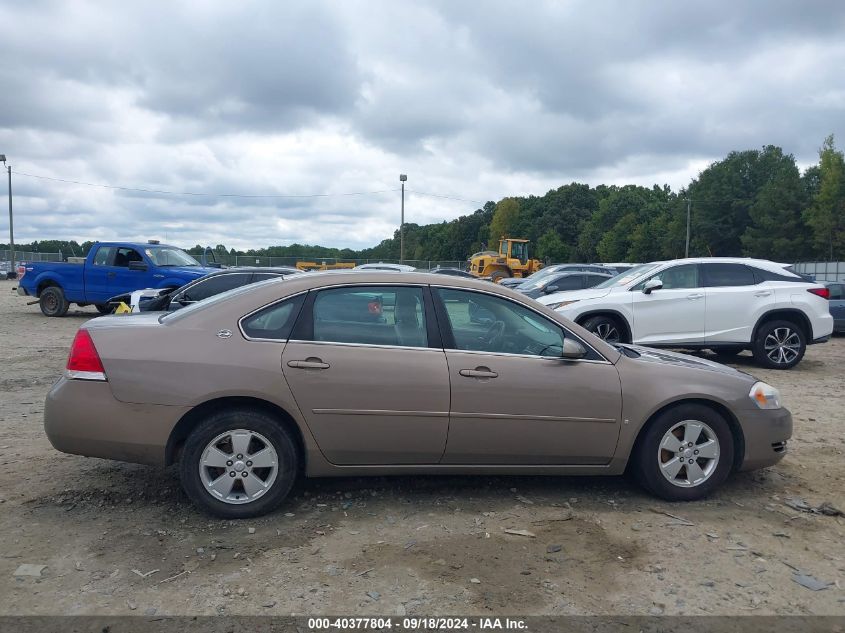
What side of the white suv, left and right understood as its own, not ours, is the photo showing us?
left

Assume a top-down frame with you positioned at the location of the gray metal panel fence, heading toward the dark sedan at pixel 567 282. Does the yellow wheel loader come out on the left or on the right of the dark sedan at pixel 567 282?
right

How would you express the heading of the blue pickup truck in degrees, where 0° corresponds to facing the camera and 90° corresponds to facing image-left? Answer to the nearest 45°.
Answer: approximately 315°

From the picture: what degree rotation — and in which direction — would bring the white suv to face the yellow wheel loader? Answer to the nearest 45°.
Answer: approximately 90° to its right

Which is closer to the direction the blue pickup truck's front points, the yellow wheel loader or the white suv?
the white suv

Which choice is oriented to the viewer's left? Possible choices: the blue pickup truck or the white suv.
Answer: the white suv

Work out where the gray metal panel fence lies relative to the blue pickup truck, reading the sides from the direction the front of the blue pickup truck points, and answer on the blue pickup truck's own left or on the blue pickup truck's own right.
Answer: on the blue pickup truck's own left

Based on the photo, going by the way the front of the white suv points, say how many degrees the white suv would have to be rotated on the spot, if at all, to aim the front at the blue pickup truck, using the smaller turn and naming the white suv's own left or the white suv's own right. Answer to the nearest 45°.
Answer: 0° — it already faces it

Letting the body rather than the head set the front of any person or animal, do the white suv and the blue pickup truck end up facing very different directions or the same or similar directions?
very different directions

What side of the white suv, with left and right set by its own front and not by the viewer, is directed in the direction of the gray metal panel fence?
right

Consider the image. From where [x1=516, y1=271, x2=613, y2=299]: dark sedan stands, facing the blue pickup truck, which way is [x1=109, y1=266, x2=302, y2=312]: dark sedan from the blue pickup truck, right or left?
left

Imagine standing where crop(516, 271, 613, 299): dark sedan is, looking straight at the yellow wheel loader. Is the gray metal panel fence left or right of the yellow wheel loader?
right

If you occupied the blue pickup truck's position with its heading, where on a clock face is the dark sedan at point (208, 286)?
The dark sedan is roughly at 1 o'clock from the blue pickup truck.

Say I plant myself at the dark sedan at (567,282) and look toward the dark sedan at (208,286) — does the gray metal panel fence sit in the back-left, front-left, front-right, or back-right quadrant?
back-right

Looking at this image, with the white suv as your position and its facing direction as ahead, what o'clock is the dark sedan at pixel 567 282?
The dark sedan is roughly at 2 o'clock from the white suv.

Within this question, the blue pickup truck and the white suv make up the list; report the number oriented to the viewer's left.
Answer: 1
